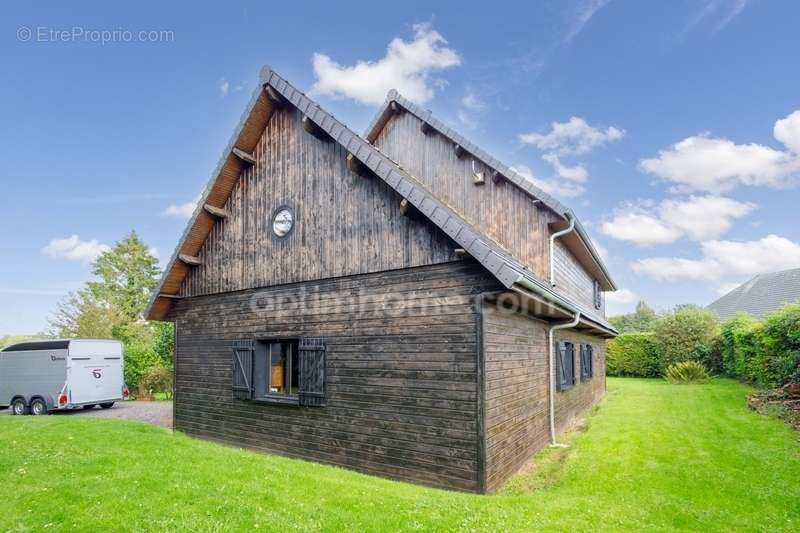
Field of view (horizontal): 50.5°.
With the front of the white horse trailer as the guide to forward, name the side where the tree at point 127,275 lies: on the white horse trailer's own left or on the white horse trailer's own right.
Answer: on the white horse trailer's own right

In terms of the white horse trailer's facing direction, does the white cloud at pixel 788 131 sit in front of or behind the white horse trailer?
behind

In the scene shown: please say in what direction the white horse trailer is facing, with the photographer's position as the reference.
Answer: facing away from the viewer and to the left of the viewer

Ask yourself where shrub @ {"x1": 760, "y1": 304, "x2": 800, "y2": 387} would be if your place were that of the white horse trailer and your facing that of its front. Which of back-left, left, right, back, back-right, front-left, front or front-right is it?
back

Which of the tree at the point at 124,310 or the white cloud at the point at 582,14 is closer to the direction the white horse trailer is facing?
the tree
